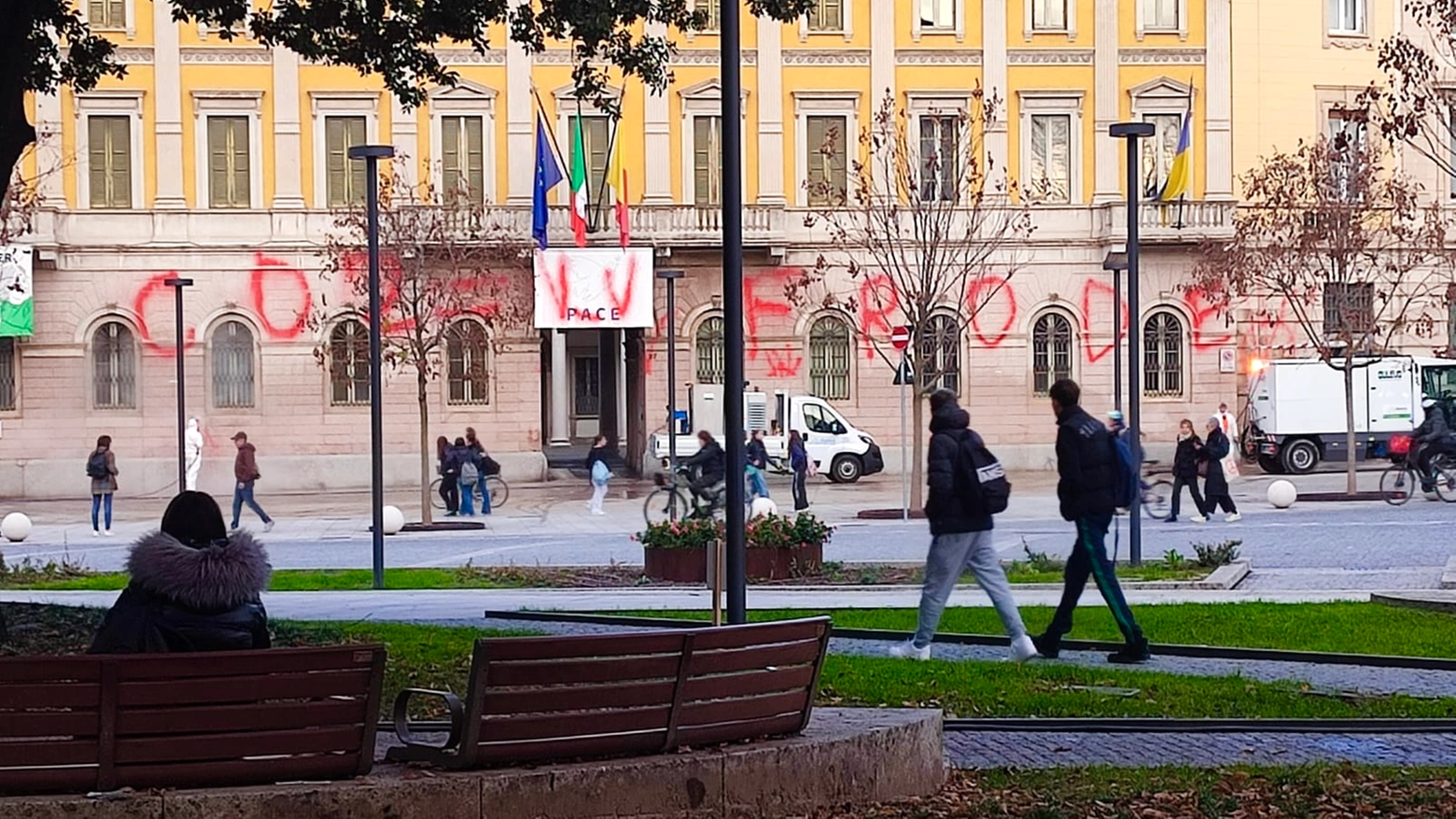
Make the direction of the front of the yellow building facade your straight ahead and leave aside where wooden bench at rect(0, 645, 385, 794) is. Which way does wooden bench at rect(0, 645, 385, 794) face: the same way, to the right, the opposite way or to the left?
the opposite way

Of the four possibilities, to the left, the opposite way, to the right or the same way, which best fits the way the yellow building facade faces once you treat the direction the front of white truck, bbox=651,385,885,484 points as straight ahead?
to the right

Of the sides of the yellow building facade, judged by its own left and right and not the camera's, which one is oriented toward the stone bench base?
front

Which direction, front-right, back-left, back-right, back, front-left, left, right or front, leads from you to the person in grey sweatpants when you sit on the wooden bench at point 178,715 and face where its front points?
front-right

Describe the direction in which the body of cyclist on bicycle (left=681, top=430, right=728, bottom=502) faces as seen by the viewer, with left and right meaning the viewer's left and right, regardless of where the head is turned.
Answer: facing to the left of the viewer

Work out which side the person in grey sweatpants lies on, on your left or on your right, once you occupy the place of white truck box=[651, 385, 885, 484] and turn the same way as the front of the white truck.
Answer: on your right

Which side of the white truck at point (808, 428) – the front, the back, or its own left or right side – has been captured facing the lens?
right

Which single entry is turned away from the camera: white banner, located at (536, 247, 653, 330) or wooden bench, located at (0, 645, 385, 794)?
the wooden bench

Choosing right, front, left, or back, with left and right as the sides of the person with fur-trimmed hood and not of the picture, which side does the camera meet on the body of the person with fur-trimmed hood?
back

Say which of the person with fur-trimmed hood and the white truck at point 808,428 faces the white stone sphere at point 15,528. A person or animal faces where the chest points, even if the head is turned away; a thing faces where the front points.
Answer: the person with fur-trimmed hood

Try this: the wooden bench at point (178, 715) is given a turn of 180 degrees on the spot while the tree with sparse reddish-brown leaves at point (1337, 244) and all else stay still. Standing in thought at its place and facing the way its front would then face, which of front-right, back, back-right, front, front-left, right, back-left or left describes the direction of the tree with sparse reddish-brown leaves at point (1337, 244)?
back-left

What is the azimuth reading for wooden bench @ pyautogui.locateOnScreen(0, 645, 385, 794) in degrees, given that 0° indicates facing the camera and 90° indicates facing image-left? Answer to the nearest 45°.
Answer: approximately 180°

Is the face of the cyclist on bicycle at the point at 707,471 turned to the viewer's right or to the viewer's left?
to the viewer's left

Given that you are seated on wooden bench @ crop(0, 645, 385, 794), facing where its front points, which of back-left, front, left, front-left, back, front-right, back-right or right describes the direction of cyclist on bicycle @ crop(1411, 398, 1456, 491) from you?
front-right

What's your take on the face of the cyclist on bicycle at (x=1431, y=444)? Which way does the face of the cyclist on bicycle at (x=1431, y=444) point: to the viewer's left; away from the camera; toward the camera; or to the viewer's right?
to the viewer's left

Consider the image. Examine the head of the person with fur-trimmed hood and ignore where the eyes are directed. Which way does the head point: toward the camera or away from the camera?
away from the camera
